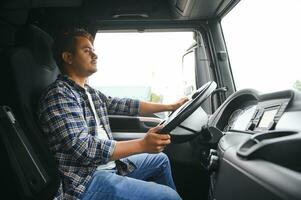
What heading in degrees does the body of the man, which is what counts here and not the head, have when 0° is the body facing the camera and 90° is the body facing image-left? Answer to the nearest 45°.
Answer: approximately 270°

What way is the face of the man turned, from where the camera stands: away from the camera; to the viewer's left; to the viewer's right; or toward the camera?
to the viewer's right
